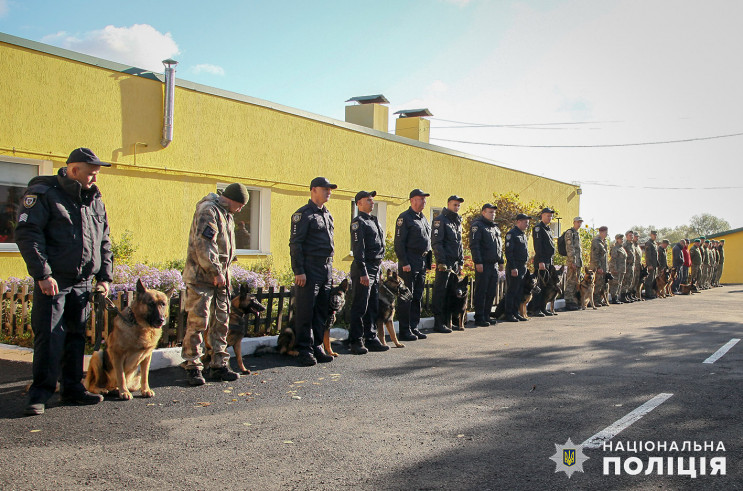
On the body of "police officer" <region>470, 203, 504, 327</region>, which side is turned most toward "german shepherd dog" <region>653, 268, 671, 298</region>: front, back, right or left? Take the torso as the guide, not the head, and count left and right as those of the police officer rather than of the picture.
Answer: left

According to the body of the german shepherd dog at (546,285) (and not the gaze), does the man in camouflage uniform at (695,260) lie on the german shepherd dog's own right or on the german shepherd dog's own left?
on the german shepherd dog's own left

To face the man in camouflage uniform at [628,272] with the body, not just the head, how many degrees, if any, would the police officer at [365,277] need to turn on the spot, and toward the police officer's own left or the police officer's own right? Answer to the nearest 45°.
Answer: approximately 90° to the police officer's own left

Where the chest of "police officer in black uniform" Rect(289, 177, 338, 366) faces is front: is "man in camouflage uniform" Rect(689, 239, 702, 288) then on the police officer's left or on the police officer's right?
on the police officer's left

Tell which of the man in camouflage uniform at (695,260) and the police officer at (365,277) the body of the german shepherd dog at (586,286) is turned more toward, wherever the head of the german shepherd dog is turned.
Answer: the police officer

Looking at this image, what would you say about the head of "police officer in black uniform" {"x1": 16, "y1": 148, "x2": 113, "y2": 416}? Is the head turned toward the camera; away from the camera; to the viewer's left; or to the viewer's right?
to the viewer's right

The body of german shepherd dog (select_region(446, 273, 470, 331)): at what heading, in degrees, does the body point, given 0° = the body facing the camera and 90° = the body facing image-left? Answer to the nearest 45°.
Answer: approximately 315°

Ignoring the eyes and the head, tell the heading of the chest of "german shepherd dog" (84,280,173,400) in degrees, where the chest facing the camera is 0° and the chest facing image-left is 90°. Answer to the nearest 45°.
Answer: approximately 315°

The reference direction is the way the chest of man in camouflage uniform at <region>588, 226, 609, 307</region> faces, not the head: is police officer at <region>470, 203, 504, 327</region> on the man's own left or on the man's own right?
on the man's own right
